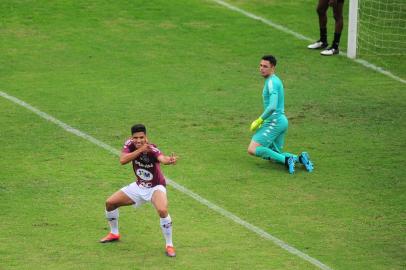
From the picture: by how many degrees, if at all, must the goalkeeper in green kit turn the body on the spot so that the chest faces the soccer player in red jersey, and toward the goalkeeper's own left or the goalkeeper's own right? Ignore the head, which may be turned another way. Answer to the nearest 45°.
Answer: approximately 45° to the goalkeeper's own left

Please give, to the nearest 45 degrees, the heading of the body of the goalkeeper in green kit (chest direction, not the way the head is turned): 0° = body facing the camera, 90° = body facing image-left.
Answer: approximately 90°

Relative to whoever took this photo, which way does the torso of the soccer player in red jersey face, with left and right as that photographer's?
facing the viewer

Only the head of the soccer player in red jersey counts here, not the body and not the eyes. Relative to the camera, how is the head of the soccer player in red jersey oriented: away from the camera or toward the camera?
toward the camera

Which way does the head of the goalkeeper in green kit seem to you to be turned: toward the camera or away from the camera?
toward the camera

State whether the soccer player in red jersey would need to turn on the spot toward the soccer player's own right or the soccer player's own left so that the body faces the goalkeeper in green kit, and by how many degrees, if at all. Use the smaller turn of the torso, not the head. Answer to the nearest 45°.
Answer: approximately 135° to the soccer player's own left
